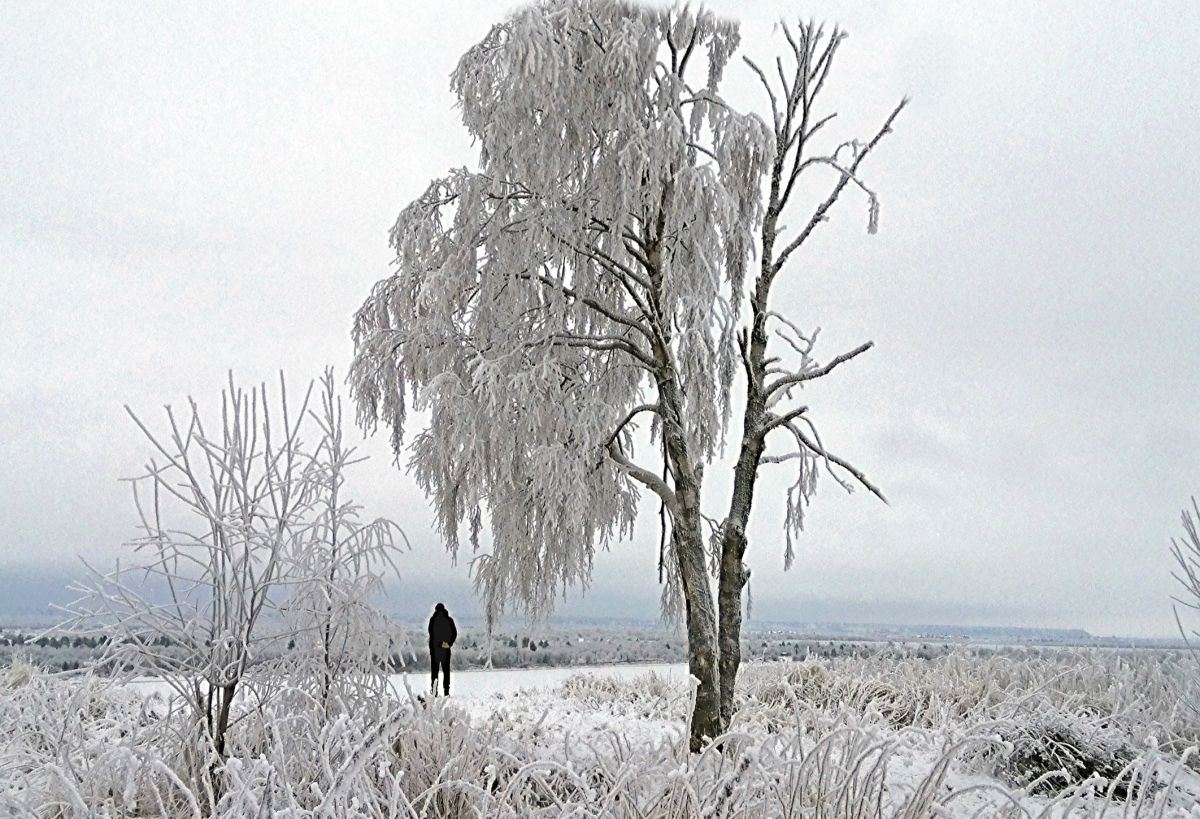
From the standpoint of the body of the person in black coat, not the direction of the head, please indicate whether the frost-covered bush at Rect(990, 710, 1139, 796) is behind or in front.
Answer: behind

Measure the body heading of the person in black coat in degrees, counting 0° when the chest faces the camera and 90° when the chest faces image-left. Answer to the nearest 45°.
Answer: approximately 180°

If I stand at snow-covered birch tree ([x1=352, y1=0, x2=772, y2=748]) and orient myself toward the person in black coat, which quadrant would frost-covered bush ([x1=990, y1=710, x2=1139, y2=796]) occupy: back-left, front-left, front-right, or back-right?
back-right

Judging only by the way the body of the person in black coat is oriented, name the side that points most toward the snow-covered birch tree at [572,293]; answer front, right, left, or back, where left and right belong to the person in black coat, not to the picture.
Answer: back
